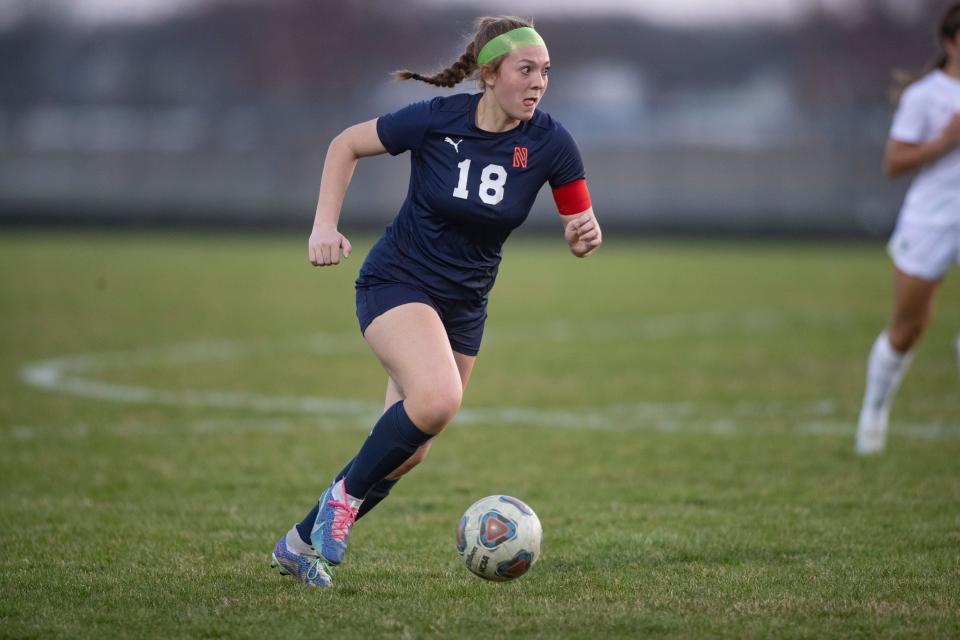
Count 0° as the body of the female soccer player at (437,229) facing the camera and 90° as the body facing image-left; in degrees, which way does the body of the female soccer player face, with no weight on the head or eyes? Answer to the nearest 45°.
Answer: approximately 315°
